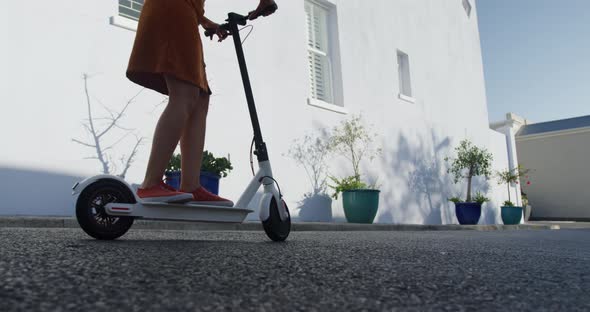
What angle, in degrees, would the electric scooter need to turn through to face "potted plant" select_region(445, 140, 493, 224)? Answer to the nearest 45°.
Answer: approximately 45° to its left

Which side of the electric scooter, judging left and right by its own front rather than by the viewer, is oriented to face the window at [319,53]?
left

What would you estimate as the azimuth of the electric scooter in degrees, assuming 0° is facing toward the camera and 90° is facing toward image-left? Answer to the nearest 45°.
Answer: approximately 270°

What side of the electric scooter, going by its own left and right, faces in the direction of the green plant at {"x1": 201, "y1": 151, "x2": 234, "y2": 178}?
left

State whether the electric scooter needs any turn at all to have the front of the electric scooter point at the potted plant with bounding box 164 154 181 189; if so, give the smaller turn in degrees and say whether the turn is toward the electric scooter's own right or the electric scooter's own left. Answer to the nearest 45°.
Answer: approximately 90° to the electric scooter's own left

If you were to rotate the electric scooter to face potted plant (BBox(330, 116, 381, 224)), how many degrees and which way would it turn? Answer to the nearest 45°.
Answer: approximately 45° to its left

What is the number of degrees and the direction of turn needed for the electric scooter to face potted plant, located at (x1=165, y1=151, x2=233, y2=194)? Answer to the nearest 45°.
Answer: approximately 90° to its left
